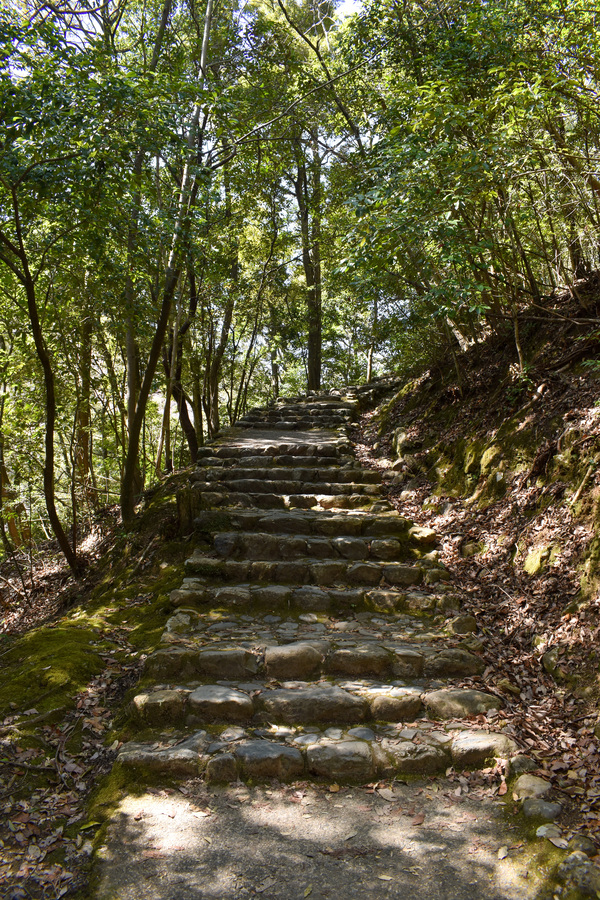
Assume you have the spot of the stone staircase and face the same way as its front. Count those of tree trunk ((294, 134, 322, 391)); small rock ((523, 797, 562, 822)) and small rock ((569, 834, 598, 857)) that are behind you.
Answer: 1

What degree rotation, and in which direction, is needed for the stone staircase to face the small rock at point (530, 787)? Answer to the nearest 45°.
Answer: approximately 45° to its left

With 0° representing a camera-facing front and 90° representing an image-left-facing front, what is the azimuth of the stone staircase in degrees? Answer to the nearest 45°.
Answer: approximately 0°

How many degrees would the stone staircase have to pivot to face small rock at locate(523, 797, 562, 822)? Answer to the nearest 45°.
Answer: approximately 45° to its left

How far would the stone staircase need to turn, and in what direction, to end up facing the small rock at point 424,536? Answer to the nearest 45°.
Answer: approximately 135° to its left

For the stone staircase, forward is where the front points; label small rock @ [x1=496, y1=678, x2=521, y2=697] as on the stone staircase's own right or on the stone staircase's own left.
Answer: on the stone staircase's own left

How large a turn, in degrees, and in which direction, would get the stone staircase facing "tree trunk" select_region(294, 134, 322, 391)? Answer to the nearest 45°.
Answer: approximately 180°

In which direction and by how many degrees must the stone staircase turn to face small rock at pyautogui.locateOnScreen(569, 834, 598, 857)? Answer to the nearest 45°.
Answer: approximately 45° to its left
